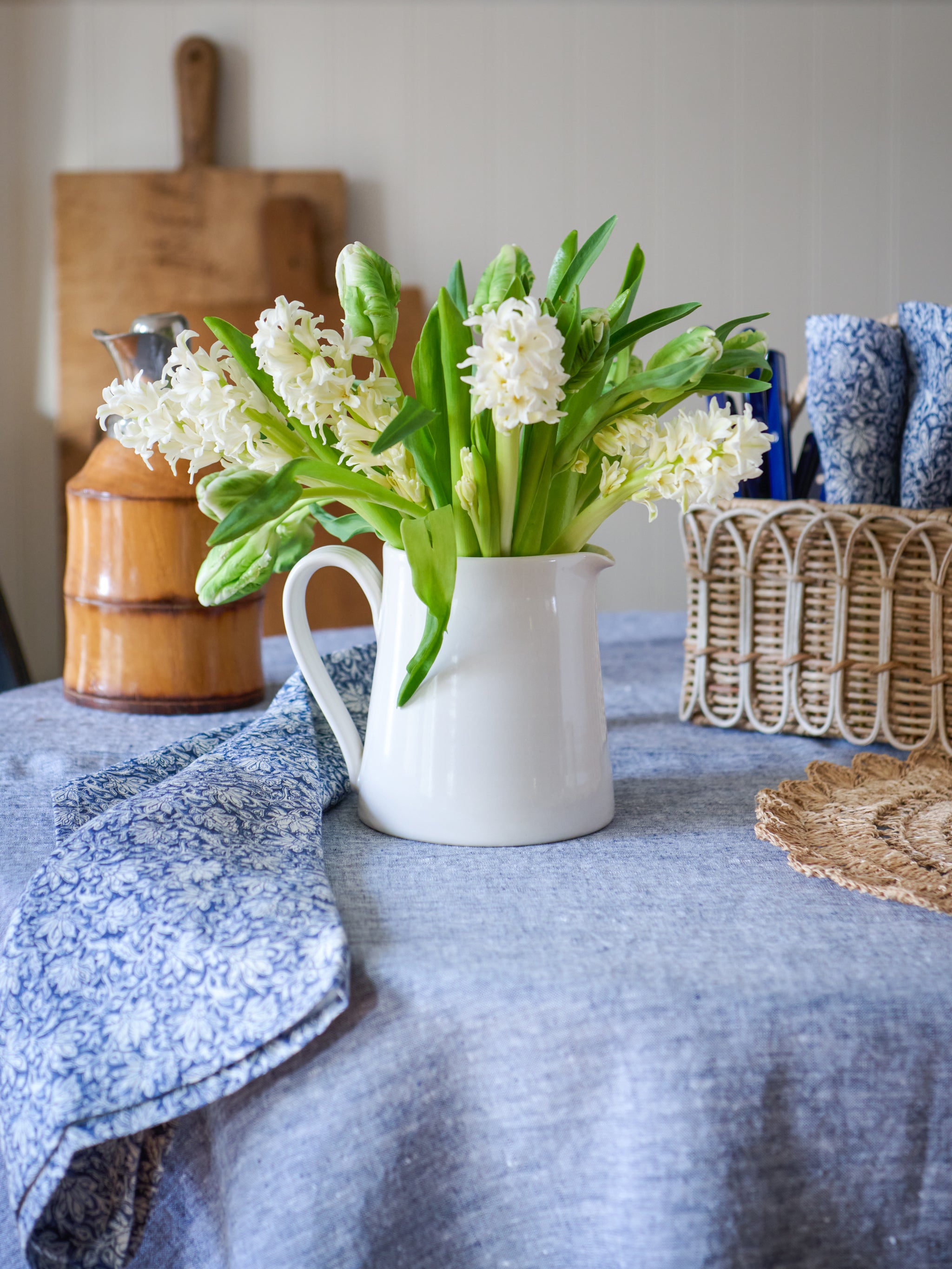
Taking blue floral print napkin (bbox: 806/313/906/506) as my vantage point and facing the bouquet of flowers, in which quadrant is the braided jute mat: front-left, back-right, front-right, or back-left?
front-left

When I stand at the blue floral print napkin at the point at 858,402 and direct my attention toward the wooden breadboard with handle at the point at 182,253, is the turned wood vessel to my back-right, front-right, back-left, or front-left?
front-left

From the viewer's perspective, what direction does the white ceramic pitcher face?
to the viewer's right
